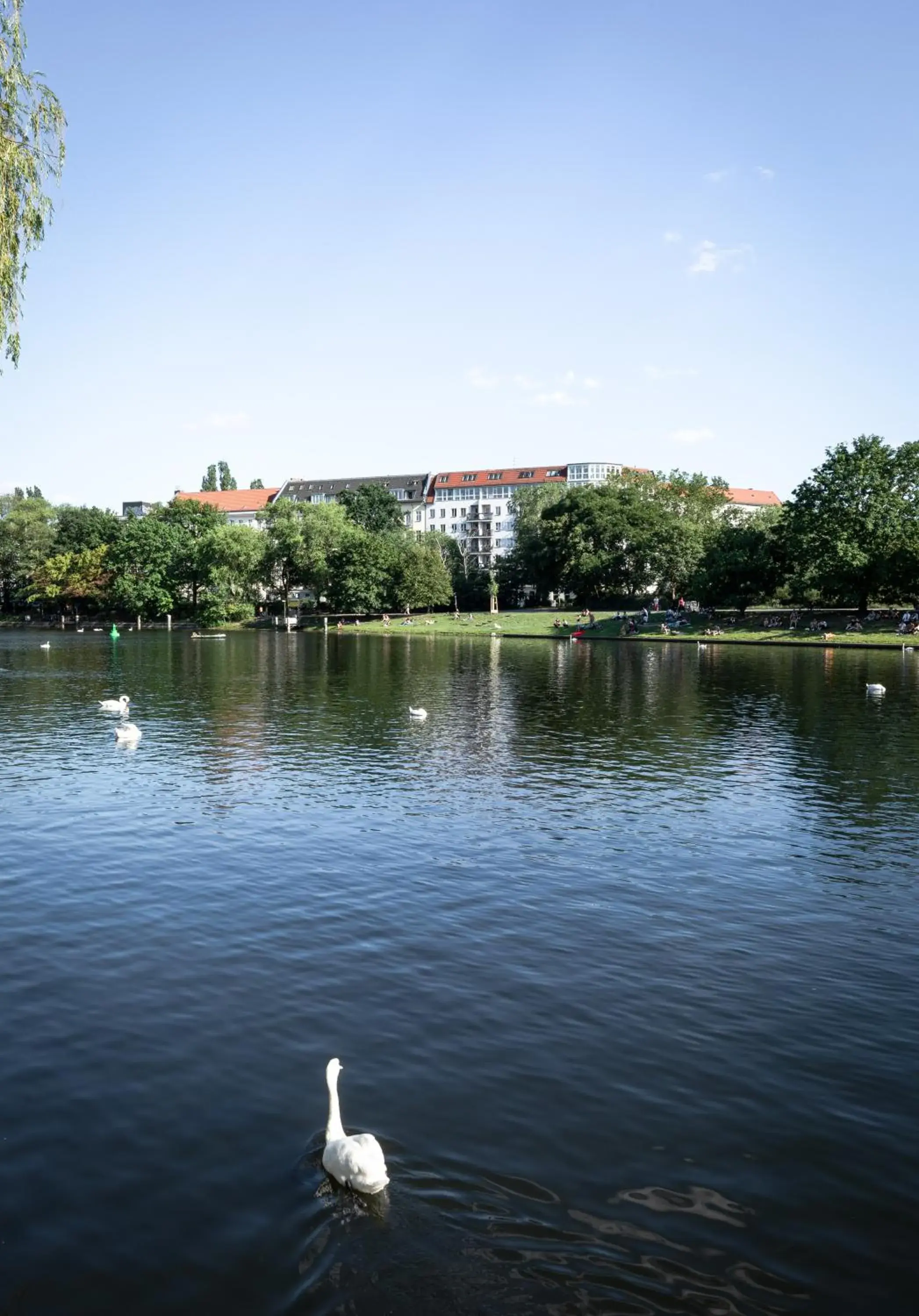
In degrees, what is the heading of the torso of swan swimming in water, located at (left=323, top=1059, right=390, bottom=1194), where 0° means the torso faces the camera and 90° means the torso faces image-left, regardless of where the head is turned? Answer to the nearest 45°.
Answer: approximately 135°

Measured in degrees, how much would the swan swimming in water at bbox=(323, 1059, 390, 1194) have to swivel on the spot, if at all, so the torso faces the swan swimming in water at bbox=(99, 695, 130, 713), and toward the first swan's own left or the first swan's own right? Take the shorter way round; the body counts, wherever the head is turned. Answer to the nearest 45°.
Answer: approximately 45° to the first swan's own right
